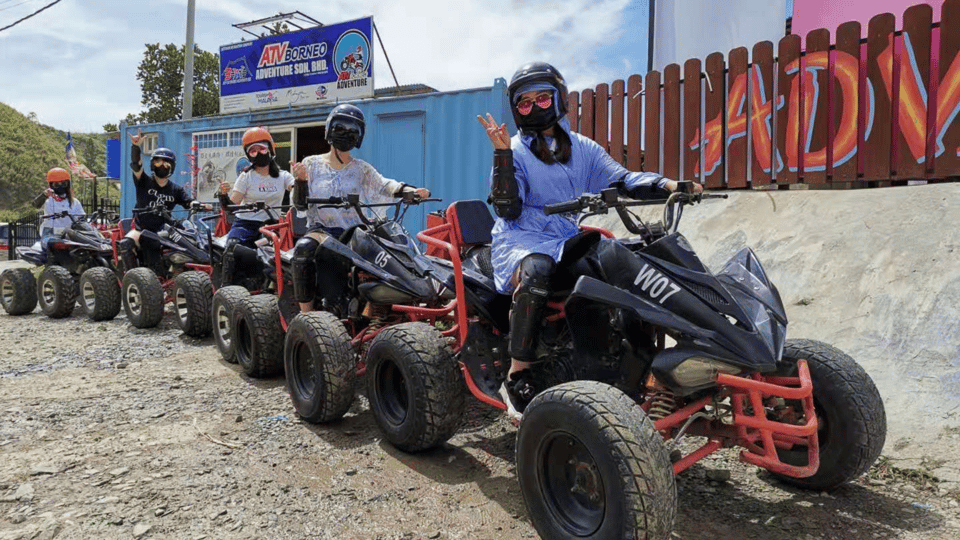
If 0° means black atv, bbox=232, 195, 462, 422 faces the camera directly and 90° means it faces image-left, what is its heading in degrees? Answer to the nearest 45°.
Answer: approximately 315°

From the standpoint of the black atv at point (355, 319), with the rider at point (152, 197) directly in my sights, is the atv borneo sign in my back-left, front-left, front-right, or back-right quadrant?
front-right

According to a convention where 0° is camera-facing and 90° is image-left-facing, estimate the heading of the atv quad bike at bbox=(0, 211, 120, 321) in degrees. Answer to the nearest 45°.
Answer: approximately 315°

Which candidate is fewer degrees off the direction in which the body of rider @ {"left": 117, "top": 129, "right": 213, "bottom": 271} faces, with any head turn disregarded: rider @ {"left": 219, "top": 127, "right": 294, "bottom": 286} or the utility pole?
the rider

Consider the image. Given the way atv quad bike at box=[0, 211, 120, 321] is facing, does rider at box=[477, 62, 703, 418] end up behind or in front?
in front

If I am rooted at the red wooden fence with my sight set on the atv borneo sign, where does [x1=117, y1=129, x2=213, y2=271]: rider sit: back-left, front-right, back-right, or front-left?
front-left

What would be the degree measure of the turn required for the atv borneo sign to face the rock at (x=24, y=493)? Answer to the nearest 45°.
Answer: approximately 45° to its left

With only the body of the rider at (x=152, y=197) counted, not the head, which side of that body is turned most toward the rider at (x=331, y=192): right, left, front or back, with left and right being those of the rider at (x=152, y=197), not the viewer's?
front

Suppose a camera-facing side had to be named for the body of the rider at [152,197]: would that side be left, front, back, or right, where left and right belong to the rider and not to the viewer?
front

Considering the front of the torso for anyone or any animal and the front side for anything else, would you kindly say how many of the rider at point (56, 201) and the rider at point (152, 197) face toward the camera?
2

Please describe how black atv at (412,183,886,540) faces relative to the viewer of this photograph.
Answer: facing the viewer and to the right of the viewer

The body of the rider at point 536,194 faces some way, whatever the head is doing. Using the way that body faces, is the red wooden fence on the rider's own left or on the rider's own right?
on the rider's own left

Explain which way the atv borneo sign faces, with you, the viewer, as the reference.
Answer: facing the viewer and to the left of the viewer

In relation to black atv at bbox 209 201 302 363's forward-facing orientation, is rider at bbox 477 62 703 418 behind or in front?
in front
